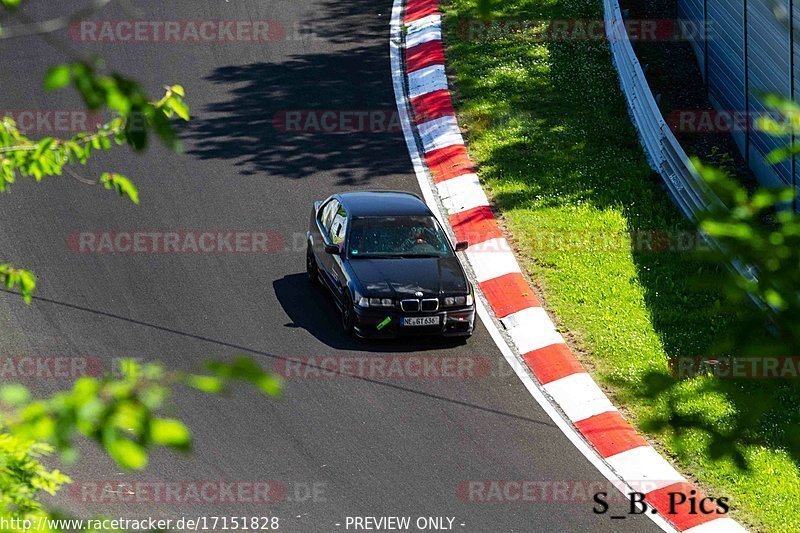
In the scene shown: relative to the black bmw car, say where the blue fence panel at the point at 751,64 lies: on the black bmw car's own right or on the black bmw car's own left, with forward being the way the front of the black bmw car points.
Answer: on the black bmw car's own left

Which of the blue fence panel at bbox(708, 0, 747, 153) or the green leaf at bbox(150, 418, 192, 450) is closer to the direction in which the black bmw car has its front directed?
the green leaf

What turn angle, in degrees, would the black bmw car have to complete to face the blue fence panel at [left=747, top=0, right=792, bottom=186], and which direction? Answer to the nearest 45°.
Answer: approximately 135° to its left

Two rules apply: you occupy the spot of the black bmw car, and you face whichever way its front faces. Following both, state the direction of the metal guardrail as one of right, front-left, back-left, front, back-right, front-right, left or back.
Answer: back-left

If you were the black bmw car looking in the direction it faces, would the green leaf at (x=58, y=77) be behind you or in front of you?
in front

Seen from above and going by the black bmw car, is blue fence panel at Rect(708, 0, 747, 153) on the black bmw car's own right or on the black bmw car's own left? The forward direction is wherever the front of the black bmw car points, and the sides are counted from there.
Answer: on the black bmw car's own left

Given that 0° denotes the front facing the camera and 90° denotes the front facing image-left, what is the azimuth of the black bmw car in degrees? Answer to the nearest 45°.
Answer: approximately 0°

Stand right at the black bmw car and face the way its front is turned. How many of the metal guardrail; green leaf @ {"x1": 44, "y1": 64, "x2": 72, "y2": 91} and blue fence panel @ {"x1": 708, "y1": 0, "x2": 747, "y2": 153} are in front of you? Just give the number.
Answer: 1

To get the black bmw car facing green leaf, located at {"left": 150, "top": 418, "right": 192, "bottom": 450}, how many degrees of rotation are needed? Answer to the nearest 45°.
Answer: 0° — it already faces it

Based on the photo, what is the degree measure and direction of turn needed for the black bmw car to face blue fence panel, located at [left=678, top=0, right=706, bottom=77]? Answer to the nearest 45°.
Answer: approximately 135° to its left
